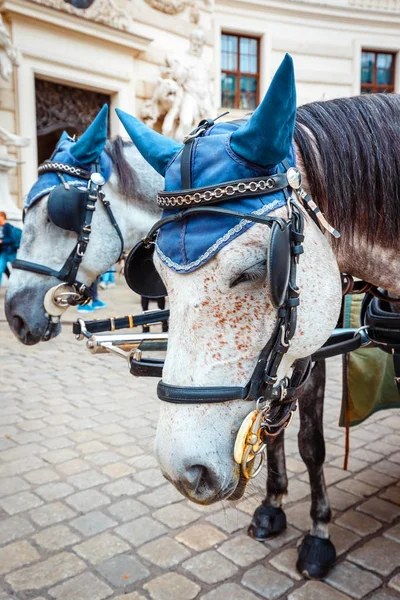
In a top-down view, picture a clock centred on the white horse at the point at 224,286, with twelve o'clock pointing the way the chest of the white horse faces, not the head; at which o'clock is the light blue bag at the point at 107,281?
The light blue bag is roughly at 4 o'clock from the white horse.

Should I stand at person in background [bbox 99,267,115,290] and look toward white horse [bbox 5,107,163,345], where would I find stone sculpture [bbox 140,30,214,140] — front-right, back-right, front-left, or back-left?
back-left

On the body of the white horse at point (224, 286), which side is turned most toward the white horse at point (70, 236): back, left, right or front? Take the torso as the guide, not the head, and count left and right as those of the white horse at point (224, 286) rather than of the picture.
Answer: right

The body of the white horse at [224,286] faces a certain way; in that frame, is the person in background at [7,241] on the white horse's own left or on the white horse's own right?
on the white horse's own right

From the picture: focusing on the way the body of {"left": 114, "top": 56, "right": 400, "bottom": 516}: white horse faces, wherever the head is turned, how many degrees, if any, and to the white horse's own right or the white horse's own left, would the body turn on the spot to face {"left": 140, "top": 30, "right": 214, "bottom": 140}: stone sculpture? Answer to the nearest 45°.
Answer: approximately 135° to the white horse's own right

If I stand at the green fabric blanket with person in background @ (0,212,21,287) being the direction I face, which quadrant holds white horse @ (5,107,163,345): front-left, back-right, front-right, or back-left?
front-left

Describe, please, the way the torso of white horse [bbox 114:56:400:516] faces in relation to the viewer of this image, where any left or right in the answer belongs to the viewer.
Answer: facing the viewer and to the left of the viewer
